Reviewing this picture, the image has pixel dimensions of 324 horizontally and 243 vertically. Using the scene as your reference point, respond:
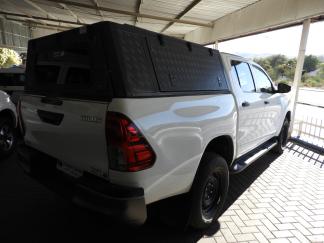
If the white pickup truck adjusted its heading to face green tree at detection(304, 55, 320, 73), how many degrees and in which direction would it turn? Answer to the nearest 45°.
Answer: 0° — it already faces it

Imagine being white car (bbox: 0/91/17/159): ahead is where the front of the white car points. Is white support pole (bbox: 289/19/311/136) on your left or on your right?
on your right

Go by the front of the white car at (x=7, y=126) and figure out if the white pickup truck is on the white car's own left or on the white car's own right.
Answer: on the white car's own right

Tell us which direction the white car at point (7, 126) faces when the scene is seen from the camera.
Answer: facing away from the viewer and to the right of the viewer

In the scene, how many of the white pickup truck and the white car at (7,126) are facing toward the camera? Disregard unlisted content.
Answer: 0

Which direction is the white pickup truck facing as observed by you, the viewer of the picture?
facing away from the viewer and to the right of the viewer

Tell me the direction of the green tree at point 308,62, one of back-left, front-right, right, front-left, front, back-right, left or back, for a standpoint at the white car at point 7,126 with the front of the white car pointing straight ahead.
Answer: front-right

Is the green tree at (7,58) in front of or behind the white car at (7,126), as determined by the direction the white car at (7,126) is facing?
in front

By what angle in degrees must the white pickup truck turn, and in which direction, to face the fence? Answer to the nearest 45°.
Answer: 0° — it already faces it

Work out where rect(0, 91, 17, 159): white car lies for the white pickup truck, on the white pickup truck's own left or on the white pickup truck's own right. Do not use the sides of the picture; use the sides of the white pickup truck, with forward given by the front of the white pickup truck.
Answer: on the white pickup truck's own left

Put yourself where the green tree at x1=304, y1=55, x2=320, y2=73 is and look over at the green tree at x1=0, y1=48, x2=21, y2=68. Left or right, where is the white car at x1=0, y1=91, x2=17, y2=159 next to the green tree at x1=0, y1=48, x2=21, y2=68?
left
